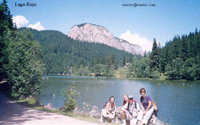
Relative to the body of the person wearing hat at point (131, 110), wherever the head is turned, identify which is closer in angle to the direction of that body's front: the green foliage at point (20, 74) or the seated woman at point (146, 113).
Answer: the seated woman

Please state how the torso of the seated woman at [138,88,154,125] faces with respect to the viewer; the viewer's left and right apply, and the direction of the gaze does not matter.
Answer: facing the viewer and to the left of the viewer

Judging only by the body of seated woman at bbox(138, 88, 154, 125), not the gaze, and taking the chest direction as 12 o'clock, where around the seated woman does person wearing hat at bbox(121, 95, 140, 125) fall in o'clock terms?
The person wearing hat is roughly at 2 o'clock from the seated woman.

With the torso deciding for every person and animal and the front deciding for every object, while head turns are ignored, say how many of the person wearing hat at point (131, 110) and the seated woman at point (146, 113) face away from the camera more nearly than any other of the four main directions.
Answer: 0

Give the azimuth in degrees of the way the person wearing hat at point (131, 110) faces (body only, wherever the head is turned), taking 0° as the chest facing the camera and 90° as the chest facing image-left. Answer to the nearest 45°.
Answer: approximately 0°

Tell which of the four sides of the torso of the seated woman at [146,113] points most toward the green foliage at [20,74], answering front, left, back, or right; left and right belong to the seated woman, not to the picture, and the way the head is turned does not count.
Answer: right

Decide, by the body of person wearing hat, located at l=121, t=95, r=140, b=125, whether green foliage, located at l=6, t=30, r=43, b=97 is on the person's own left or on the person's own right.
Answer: on the person's own right
